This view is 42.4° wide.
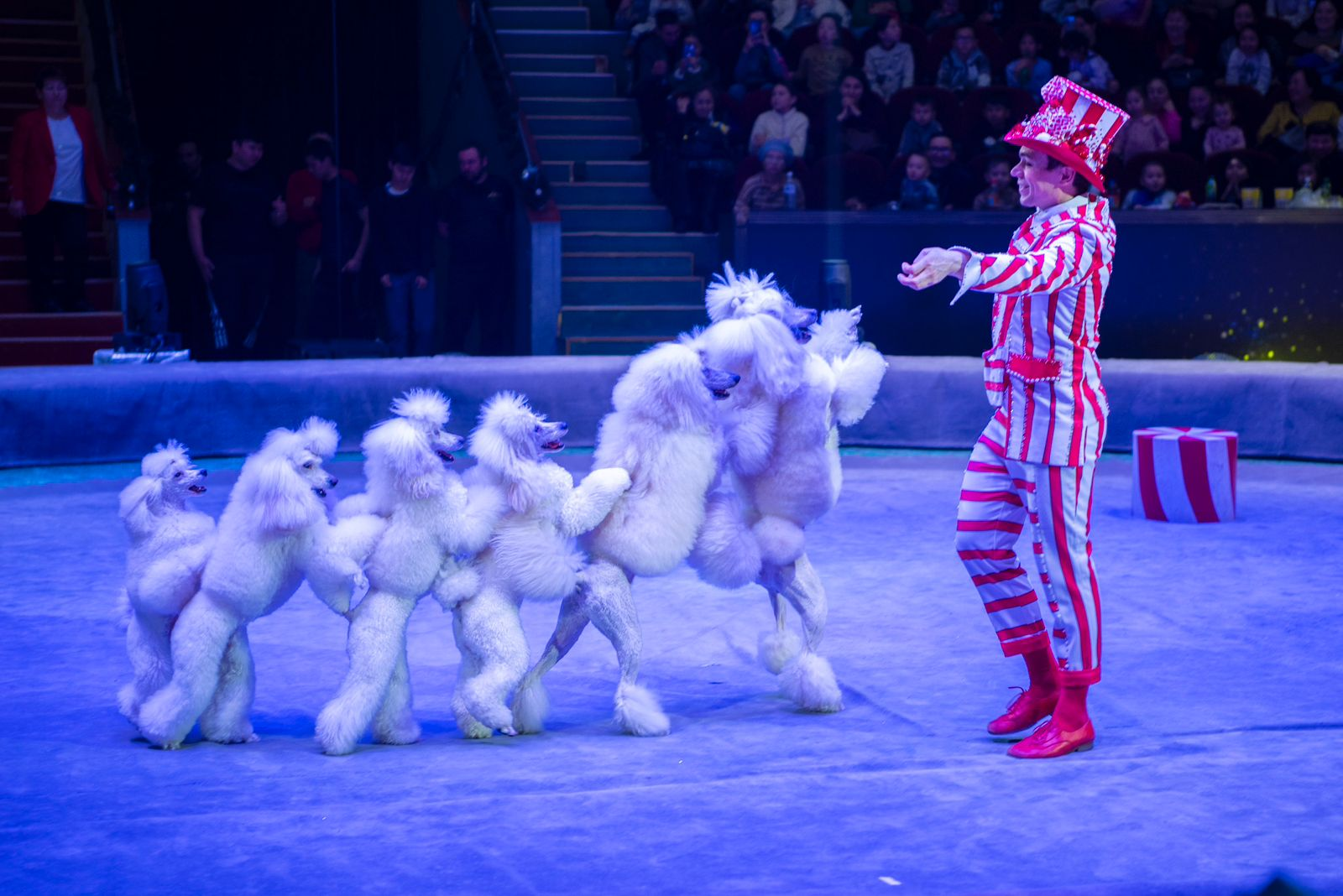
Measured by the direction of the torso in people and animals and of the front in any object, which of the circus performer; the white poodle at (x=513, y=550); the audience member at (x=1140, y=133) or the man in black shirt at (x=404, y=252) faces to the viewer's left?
the circus performer

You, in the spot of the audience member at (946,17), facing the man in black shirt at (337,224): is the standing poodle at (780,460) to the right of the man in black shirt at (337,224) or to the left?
left

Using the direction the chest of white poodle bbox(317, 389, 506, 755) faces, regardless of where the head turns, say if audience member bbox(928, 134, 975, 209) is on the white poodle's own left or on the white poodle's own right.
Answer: on the white poodle's own left

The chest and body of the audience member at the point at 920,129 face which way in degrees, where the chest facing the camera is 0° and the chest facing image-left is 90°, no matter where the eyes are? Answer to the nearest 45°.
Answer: approximately 0°

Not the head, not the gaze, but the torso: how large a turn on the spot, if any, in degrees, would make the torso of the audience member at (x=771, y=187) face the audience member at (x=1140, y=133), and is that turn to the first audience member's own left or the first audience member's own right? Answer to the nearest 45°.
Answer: approximately 90° to the first audience member's own left

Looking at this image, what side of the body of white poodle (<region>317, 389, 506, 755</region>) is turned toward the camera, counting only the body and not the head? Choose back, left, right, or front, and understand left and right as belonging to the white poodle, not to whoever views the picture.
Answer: right

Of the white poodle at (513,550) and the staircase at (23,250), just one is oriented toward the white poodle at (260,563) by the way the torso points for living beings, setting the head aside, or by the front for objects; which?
the staircase

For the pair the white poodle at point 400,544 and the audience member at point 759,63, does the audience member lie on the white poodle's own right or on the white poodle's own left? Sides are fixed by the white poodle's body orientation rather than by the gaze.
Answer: on the white poodle's own left

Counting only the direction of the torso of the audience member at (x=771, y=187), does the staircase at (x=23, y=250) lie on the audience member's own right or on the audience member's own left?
on the audience member's own right

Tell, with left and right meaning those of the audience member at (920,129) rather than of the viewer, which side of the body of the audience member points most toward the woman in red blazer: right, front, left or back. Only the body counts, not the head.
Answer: right

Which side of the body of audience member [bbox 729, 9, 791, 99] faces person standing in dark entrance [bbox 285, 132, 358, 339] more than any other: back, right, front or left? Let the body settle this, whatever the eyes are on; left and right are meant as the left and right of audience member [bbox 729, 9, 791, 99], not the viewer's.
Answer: right

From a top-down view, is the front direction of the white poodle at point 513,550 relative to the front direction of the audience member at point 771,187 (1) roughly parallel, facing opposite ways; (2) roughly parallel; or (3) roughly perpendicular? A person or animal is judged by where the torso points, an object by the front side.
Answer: roughly perpendicular
